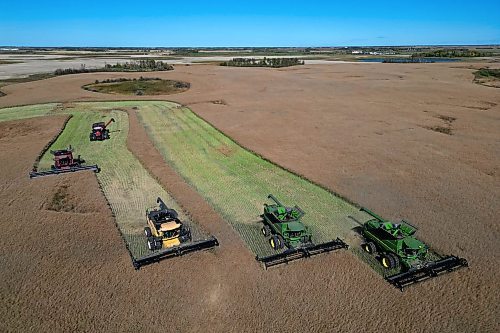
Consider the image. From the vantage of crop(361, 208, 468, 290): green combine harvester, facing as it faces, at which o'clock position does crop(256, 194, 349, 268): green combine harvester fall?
crop(256, 194, 349, 268): green combine harvester is roughly at 4 o'clock from crop(361, 208, 468, 290): green combine harvester.

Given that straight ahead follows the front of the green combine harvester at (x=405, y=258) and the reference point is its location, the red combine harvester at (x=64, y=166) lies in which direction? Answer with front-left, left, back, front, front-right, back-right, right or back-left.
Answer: back-right

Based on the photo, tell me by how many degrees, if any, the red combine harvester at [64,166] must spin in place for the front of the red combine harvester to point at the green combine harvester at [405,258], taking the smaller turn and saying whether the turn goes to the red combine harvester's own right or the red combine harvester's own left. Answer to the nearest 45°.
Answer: approximately 45° to the red combine harvester's own left

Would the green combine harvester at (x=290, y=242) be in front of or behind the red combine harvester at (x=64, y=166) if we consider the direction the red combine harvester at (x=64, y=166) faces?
in front

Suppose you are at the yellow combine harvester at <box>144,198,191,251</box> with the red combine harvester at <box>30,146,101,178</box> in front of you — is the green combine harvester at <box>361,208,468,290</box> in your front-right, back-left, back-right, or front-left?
back-right

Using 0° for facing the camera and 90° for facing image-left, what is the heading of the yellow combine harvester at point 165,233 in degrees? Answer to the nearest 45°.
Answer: approximately 315°

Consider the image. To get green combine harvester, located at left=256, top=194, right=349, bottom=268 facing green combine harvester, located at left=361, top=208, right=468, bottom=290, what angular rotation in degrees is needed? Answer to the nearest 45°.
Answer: approximately 45° to its left

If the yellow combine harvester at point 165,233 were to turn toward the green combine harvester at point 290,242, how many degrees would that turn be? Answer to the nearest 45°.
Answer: approximately 45° to its left

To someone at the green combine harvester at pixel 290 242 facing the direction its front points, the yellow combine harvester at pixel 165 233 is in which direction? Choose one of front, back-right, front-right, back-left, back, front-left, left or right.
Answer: back-right

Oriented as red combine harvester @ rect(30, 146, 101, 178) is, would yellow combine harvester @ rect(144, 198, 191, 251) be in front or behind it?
in front

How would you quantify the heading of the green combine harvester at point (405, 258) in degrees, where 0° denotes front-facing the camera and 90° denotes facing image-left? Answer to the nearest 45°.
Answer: approximately 315°

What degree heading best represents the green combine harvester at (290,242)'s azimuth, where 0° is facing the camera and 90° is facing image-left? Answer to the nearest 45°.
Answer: approximately 315°
